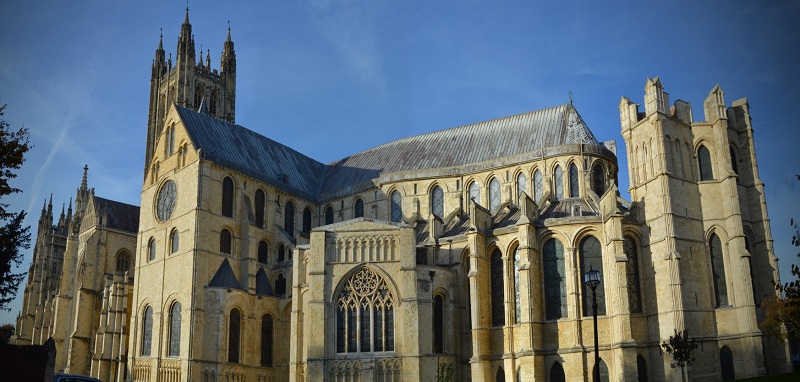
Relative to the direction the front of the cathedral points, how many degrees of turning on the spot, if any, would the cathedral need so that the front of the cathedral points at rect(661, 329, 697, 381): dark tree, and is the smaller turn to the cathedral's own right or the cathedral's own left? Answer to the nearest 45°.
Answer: approximately 180°
